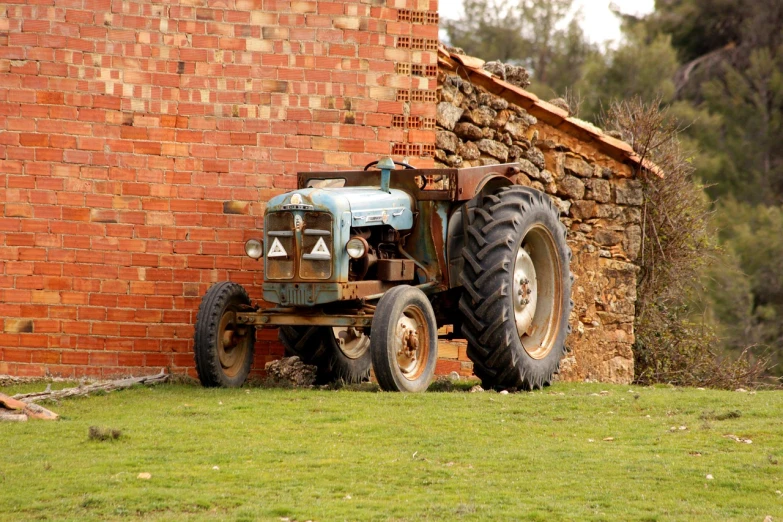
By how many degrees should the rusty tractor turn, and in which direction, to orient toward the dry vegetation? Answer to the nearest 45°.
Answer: approximately 180°

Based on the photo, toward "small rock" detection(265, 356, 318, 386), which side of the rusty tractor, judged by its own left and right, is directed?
right

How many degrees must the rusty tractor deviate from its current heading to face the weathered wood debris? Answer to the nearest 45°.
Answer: approximately 45° to its right

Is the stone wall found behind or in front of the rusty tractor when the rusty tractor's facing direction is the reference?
behind

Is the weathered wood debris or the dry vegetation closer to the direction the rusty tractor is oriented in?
the weathered wood debris

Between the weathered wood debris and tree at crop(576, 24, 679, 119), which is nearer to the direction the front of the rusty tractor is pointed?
the weathered wood debris

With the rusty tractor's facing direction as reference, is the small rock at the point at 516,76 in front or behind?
behind

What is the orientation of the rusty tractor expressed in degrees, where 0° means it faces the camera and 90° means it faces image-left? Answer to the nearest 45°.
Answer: approximately 45°

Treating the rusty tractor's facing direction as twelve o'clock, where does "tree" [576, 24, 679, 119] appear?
The tree is roughly at 5 o'clock from the rusty tractor.

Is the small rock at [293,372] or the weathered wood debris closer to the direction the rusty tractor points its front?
the weathered wood debris

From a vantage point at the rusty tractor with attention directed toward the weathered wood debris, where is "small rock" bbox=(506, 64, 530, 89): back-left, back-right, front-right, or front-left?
back-right

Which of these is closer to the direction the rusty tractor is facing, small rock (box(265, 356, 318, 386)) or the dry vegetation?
the small rock

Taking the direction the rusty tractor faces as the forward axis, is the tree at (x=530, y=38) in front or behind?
behind
